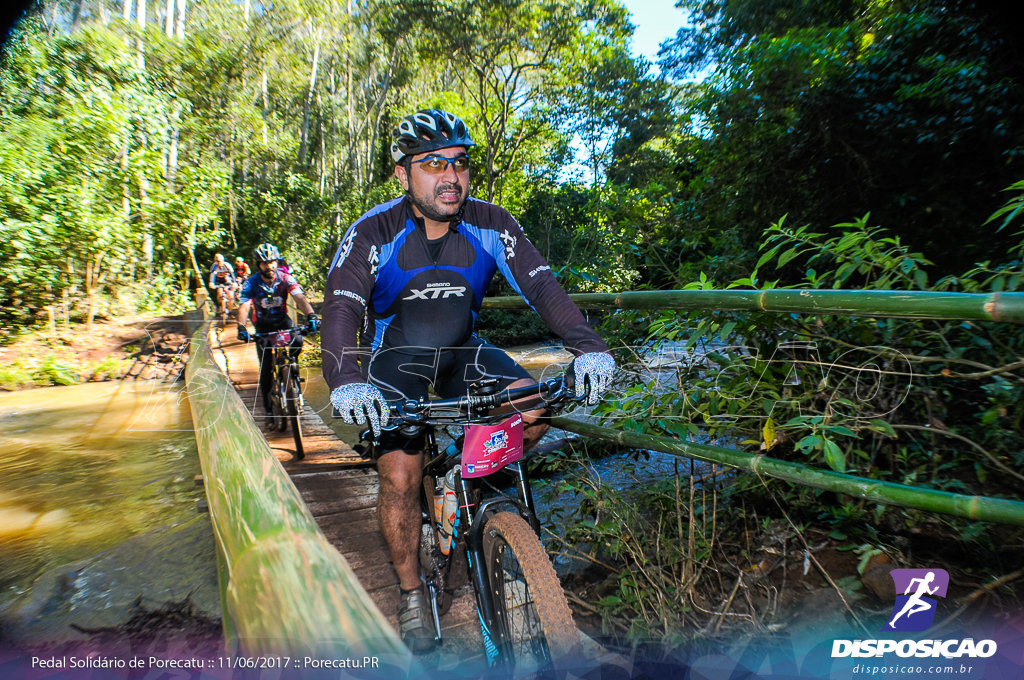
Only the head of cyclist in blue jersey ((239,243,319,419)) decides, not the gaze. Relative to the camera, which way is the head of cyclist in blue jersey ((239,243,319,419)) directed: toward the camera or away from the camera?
toward the camera

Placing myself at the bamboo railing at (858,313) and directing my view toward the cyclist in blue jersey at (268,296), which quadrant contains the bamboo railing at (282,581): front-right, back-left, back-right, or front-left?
front-left

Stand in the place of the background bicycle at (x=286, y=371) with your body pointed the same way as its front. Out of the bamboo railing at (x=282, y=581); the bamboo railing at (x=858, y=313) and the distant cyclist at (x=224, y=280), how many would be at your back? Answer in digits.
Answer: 1

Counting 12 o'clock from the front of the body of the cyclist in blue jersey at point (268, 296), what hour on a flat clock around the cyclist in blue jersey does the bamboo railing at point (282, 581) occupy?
The bamboo railing is roughly at 12 o'clock from the cyclist in blue jersey.

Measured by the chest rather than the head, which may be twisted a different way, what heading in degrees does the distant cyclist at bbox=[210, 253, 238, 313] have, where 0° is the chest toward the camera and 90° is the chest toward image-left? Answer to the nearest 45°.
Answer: approximately 0°

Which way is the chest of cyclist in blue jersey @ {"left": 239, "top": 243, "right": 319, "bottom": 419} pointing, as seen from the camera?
toward the camera

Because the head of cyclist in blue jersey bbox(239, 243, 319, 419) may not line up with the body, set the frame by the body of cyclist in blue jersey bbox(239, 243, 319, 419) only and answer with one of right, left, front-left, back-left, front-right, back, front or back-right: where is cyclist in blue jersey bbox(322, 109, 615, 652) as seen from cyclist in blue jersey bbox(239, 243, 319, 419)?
front

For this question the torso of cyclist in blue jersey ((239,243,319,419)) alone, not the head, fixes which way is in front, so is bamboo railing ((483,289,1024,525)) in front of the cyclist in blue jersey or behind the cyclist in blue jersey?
in front

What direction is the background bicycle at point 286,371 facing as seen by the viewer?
toward the camera

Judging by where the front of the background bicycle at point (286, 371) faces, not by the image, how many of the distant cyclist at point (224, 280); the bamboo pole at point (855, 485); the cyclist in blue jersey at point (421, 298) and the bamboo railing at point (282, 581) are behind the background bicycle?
1

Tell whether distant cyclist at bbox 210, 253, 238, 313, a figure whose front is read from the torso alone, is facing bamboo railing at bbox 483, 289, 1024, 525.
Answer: yes

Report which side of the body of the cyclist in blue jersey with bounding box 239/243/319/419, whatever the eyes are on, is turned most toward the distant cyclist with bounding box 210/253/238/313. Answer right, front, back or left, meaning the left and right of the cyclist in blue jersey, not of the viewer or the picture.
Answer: back

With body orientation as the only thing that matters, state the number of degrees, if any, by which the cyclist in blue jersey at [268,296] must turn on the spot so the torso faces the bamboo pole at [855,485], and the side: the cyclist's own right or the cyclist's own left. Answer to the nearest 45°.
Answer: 0° — they already face it

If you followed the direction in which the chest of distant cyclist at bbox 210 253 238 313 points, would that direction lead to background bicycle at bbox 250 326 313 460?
yes

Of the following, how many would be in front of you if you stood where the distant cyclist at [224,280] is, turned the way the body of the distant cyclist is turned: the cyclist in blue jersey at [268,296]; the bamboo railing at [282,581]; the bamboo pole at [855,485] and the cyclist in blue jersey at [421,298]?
4

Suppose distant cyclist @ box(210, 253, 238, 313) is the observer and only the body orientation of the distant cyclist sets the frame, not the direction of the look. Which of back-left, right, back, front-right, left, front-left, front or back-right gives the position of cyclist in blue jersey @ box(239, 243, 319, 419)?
front

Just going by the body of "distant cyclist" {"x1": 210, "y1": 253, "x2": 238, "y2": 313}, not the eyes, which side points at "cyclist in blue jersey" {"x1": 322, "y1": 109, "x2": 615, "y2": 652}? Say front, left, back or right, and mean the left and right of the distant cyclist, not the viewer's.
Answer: front
